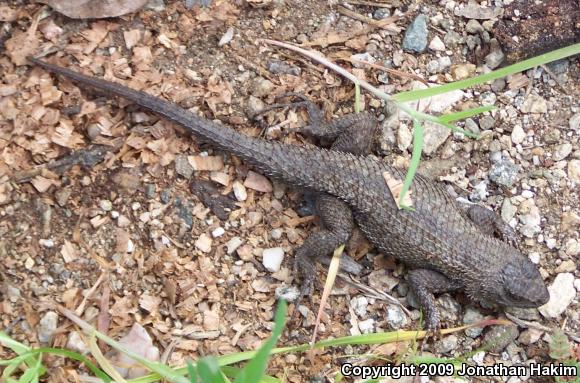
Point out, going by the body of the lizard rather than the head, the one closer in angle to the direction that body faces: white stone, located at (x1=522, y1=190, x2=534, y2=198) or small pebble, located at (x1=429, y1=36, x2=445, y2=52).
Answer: the white stone

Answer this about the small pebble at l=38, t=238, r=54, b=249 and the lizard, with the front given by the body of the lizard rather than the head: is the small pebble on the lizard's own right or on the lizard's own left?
on the lizard's own right

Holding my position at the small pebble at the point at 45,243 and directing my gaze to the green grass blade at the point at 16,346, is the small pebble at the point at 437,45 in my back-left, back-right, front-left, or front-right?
back-left

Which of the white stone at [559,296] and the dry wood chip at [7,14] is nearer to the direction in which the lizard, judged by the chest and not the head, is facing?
the white stone

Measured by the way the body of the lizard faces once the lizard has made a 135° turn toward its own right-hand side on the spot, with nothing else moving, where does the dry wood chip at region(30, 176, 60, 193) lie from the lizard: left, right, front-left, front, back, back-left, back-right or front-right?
front

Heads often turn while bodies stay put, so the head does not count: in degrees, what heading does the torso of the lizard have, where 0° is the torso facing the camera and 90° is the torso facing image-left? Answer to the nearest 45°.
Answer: approximately 315°

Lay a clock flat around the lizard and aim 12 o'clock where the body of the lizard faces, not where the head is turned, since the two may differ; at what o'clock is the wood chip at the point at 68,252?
The wood chip is roughly at 4 o'clock from the lizard.

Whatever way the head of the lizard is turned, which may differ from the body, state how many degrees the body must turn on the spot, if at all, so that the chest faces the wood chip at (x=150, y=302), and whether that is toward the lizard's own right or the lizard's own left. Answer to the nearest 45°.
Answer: approximately 90° to the lizard's own right

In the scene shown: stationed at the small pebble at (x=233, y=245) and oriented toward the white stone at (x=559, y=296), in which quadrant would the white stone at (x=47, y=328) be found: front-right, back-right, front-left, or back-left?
back-right

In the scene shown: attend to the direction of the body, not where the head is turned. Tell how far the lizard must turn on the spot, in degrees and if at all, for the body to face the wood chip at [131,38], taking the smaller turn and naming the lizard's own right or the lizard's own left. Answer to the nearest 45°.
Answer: approximately 135° to the lizard's own right
